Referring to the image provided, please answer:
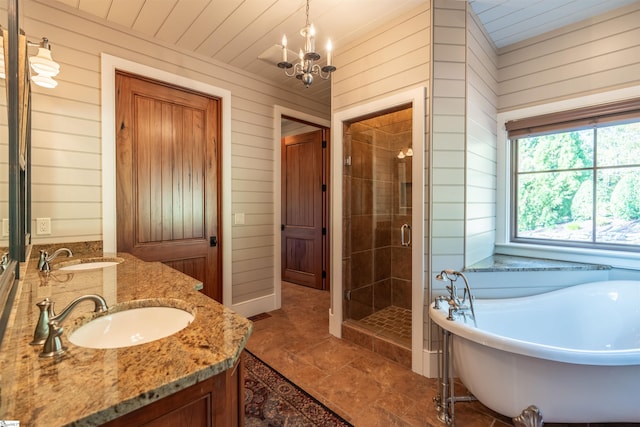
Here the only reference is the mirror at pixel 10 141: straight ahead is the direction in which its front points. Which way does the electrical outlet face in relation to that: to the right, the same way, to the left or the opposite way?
to the right

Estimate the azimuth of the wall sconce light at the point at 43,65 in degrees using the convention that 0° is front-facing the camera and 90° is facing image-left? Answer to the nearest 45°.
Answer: approximately 270°

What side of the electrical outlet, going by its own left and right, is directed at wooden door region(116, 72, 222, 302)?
left

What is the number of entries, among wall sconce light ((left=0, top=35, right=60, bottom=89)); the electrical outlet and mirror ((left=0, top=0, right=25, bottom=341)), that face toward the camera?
1

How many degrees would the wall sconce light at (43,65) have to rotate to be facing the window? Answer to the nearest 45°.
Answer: approximately 45° to its right

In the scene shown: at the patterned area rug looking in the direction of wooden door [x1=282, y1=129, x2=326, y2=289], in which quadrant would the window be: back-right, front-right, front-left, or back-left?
front-right

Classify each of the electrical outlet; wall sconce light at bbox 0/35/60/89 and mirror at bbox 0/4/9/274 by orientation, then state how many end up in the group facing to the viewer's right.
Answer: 2

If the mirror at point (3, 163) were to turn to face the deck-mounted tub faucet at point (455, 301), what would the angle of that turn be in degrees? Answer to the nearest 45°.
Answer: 0° — it already faces it

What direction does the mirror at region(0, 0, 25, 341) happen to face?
to the viewer's right

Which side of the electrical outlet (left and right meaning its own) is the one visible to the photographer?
front

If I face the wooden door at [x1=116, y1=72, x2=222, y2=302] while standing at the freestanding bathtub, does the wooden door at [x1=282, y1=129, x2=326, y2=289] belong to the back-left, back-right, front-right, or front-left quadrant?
front-right
